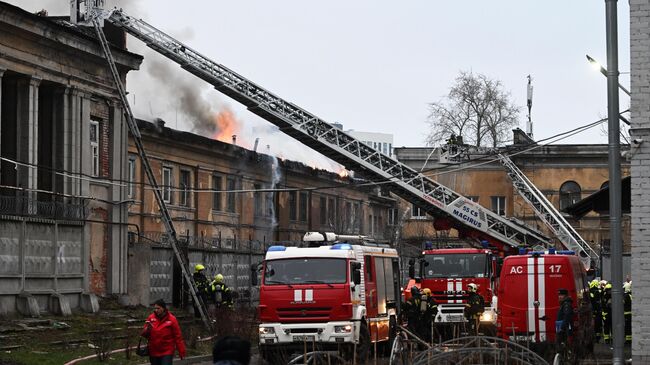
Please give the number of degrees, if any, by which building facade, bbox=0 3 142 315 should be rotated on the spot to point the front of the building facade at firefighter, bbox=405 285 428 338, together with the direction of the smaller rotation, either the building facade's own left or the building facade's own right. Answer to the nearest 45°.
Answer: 0° — it already faces them

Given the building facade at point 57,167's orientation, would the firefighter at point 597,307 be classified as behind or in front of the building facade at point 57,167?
in front

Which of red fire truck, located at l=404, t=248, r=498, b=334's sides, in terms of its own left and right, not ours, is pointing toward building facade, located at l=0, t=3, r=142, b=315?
right

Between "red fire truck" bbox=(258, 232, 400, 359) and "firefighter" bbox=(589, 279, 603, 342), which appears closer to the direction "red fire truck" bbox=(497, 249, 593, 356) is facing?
the firefighter

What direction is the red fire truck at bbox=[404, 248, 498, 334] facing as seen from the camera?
toward the camera

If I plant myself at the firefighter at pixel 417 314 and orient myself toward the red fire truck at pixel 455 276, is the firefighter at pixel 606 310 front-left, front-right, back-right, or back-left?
front-right

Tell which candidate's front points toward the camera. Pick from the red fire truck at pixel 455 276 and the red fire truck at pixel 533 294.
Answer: the red fire truck at pixel 455 276

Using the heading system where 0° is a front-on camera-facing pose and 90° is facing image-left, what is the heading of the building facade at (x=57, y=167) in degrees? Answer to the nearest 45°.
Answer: approximately 315°

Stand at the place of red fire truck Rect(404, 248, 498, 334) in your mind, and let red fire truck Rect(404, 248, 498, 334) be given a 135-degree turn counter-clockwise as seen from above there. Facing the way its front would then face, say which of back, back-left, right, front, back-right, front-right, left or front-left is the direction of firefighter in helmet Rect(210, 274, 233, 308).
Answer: back
